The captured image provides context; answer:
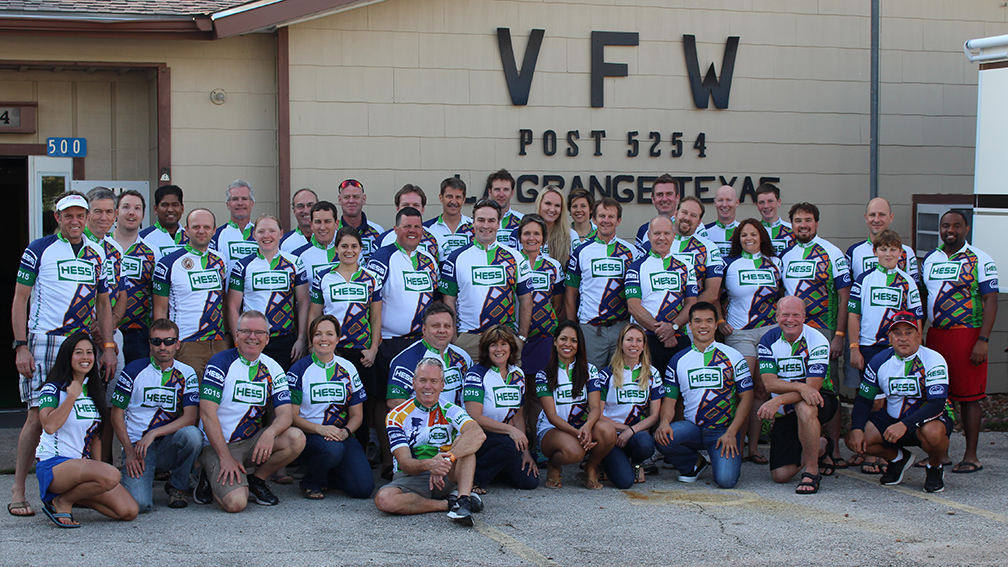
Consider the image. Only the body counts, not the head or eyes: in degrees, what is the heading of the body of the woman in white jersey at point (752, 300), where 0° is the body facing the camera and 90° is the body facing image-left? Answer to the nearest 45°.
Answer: approximately 0°

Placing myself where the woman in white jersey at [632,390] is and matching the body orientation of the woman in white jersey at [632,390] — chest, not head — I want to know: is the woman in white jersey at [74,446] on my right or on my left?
on my right

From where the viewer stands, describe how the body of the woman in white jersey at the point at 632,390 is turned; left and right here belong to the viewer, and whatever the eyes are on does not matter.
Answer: facing the viewer

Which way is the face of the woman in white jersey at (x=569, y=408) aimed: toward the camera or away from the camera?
toward the camera

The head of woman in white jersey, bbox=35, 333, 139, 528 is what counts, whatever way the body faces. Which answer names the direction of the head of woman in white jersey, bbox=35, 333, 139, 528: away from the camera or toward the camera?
toward the camera

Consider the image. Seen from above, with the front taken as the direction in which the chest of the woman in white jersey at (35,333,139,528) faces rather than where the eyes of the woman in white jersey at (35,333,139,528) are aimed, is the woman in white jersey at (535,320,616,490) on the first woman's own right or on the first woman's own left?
on the first woman's own left

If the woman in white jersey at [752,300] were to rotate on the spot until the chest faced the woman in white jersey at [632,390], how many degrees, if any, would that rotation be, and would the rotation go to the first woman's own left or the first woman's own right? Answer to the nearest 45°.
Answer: approximately 45° to the first woman's own right

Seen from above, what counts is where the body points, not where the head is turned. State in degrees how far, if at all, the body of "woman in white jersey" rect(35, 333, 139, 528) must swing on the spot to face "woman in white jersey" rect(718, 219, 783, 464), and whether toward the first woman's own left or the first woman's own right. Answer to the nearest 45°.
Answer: approximately 45° to the first woman's own left

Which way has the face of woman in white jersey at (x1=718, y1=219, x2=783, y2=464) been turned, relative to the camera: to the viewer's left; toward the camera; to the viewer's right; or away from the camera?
toward the camera

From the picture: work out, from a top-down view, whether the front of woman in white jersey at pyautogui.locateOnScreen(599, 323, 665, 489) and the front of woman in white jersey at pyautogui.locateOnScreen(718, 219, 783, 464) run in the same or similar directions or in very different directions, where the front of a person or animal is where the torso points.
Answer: same or similar directions

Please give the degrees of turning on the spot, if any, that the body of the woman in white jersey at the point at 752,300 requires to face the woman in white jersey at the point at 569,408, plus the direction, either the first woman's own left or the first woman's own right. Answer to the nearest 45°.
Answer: approximately 45° to the first woman's own right

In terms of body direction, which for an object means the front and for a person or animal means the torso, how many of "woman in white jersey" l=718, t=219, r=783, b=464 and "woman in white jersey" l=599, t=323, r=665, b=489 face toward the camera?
2

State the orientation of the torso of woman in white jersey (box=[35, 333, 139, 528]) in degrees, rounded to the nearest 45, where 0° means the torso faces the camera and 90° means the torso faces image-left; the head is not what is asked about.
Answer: approximately 315°

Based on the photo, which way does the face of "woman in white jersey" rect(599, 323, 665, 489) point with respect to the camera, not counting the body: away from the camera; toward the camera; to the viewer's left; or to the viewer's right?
toward the camera

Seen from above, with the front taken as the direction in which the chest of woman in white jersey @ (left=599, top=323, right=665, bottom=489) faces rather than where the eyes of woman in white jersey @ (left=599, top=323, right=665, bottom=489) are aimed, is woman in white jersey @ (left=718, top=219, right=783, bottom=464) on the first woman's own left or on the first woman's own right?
on the first woman's own left
